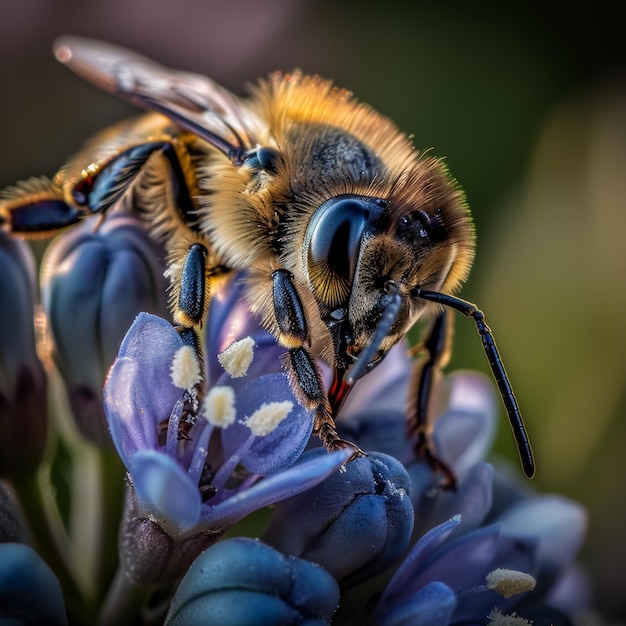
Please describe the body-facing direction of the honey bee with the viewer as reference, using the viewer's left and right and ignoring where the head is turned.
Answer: facing the viewer and to the right of the viewer

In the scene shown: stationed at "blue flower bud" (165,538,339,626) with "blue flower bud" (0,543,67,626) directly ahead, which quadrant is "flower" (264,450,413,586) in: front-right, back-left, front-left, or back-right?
back-right
